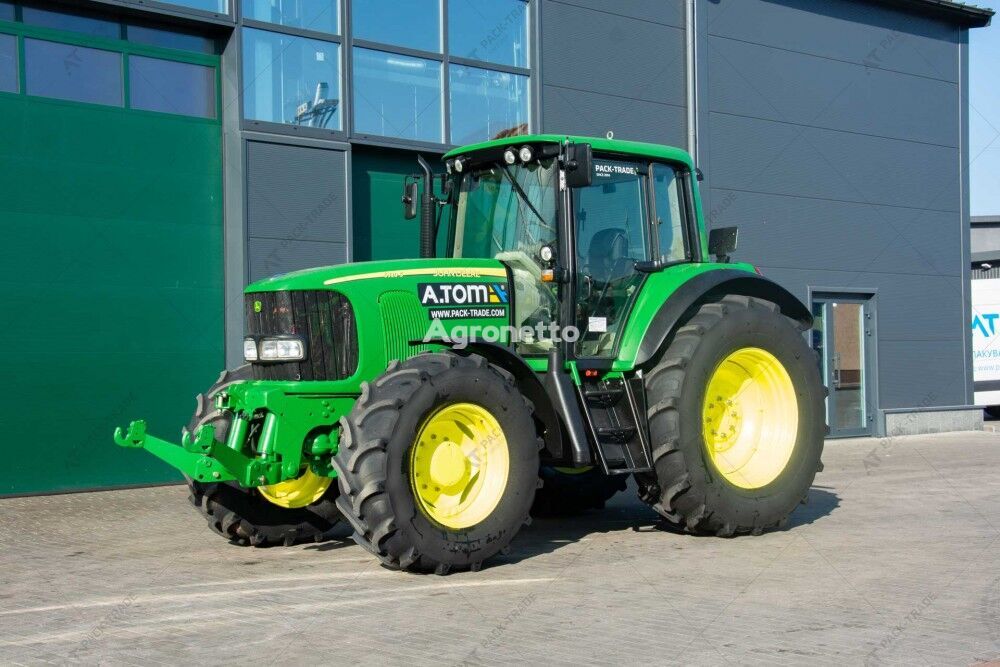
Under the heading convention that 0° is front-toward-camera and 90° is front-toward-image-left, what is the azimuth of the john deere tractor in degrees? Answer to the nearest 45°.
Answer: approximately 45°

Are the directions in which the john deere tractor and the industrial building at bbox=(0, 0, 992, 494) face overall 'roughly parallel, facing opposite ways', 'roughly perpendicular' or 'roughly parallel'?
roughly perpendicular

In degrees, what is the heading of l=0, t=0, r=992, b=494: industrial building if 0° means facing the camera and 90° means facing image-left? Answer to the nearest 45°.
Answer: approximately 315°

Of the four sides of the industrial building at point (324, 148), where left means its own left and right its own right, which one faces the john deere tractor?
front

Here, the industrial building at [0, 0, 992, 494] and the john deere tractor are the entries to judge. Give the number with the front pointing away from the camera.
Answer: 0
